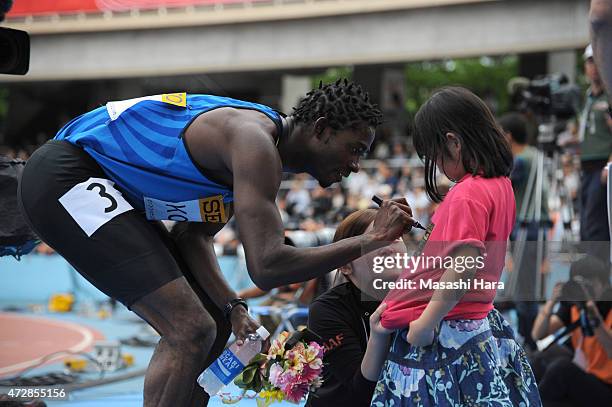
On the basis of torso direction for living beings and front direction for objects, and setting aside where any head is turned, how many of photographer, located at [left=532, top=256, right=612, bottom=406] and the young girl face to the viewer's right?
0

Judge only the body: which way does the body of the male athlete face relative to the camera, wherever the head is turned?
to the viewer's right

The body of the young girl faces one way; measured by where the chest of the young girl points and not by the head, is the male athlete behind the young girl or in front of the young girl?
in front

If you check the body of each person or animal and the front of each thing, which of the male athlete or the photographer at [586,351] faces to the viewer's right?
the male athlete

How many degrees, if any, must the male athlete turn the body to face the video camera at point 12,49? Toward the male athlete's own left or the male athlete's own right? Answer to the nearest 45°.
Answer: approximately 135° to the male athlete's own left

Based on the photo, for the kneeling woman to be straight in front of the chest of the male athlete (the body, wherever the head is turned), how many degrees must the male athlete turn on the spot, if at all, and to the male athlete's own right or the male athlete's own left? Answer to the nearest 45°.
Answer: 0° — they already face them

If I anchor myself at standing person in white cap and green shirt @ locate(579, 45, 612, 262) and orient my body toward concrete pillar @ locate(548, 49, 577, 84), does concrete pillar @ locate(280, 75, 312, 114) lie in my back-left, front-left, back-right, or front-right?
front-left

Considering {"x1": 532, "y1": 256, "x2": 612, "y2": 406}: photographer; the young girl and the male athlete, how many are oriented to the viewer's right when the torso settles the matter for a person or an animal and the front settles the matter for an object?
1

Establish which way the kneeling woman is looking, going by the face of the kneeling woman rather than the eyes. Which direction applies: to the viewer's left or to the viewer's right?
to the viewer's right

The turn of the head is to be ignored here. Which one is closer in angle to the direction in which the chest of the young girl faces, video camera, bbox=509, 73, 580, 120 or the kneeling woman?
the kneeling woman

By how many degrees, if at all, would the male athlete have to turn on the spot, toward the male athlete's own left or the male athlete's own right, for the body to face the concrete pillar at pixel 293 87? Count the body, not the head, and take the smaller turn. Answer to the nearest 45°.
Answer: approximately 90° to the male athlete's own left

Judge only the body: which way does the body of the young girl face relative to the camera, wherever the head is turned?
to the viewer's left

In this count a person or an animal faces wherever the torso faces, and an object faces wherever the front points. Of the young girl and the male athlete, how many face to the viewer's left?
1

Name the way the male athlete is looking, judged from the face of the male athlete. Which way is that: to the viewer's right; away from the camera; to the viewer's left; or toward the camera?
to the viewer's right

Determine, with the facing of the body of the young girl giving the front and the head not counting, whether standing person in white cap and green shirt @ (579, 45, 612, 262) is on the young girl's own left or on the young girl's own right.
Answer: on the young girl's own right

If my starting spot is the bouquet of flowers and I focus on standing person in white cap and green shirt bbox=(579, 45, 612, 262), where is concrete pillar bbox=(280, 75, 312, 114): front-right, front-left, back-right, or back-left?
front-left
